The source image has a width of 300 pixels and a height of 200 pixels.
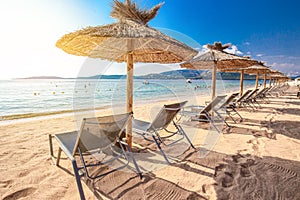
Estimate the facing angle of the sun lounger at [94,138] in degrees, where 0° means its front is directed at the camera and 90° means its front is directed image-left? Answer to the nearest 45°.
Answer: approximately 135°
